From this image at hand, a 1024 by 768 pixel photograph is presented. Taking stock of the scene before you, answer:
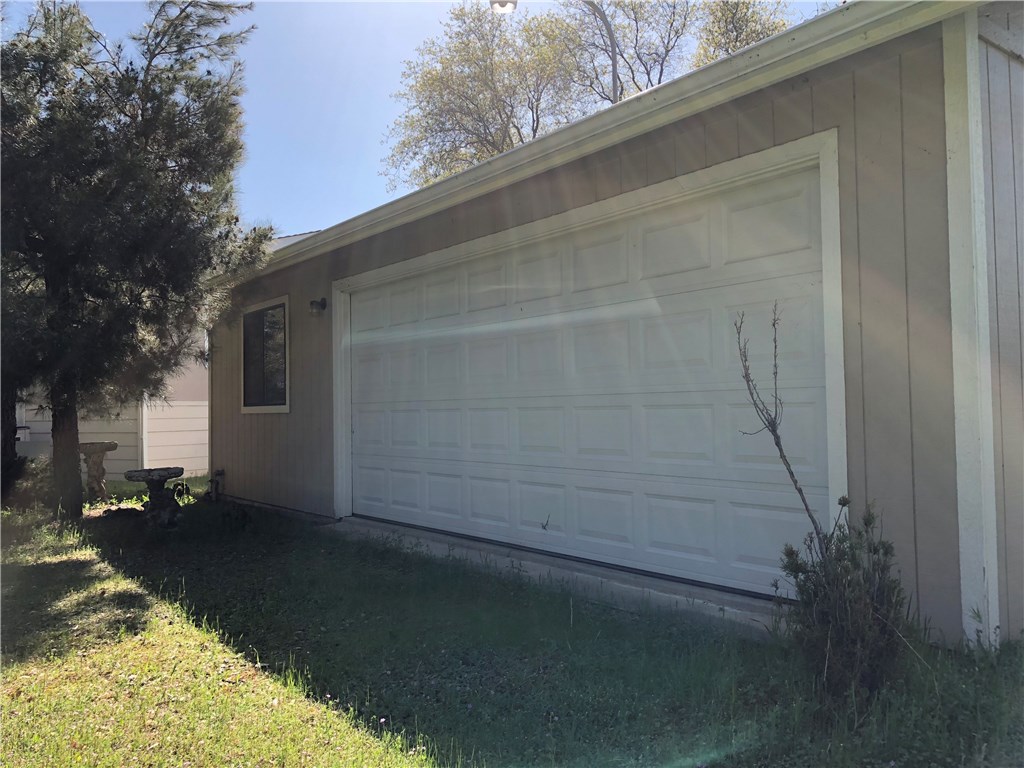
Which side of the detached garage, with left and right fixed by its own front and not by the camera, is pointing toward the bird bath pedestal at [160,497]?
right

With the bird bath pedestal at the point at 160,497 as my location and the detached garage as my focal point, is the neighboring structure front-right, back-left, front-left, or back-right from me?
back-left

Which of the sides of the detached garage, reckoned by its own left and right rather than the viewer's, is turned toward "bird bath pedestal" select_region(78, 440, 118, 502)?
right

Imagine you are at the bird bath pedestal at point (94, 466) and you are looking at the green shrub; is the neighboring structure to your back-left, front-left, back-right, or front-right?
back-left

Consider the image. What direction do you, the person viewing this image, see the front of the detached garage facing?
facing the viewer and to the left of the viewer

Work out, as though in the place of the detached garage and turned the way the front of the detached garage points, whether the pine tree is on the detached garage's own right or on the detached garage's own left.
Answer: on the detached garage's own right

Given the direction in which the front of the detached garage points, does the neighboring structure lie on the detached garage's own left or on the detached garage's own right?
on the detached garage's own right
